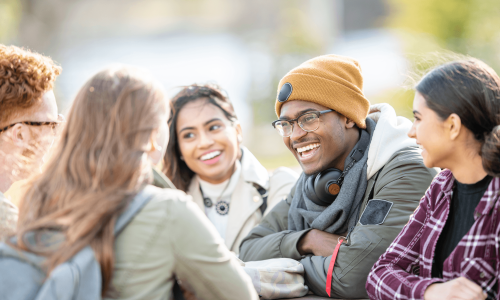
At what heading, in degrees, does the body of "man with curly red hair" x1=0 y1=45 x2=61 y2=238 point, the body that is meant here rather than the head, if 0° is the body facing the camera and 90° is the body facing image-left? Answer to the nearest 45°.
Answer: approximately 225°

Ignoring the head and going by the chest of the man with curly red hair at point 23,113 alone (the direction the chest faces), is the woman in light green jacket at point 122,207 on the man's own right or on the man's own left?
on the man's own right

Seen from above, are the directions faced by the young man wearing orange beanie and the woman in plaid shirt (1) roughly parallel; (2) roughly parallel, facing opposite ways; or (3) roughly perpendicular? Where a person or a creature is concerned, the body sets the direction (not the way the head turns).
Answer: roughly parallel

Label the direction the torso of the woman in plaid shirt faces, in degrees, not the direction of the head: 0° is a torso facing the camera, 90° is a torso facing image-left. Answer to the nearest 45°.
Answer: approximately 45°

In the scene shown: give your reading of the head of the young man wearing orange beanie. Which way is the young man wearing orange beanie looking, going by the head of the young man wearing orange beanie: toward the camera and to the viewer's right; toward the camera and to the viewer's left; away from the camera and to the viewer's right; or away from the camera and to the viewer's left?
toward the camera and to the viewer's left

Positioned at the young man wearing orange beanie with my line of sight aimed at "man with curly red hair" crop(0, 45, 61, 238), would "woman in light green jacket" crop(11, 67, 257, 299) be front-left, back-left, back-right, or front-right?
front-left

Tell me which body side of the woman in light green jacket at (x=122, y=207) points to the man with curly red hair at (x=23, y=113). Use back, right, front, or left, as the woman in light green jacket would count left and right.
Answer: left

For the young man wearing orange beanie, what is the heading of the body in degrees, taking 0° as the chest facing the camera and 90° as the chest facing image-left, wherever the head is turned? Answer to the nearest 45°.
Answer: approximately 45°

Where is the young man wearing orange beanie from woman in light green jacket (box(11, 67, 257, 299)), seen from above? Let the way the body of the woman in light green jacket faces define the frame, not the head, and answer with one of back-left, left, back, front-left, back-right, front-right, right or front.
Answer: front

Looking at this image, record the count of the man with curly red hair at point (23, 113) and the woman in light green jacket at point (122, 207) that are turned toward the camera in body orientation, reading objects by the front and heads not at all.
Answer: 0

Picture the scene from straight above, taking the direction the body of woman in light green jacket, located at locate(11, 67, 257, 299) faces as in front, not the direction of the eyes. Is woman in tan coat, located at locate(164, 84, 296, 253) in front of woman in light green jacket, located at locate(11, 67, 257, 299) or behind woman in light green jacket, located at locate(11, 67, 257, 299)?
in front

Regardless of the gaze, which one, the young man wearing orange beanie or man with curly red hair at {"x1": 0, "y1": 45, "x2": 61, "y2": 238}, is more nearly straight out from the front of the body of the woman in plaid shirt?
the man with curly red hair

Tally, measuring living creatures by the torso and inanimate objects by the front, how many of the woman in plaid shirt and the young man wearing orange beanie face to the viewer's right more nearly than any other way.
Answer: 0

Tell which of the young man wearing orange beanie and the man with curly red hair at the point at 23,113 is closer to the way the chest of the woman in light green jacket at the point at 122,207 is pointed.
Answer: the young man wearing orange beanie
